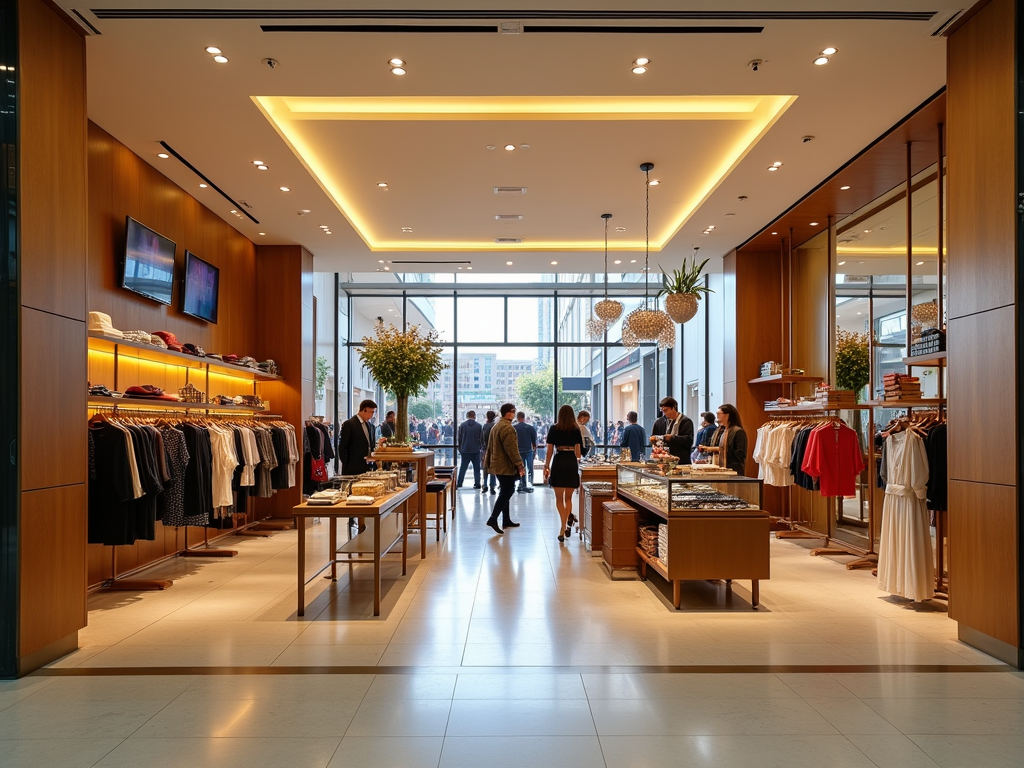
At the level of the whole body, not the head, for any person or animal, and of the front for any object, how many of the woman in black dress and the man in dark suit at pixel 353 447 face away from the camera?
1

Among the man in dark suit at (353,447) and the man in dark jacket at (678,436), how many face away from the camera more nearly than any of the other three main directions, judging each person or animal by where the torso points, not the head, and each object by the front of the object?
0

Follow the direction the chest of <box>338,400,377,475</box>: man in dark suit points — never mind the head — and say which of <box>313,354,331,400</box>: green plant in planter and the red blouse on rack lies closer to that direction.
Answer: the red blouse on rack

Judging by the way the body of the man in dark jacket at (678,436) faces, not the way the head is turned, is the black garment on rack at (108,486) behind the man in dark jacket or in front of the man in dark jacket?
in front

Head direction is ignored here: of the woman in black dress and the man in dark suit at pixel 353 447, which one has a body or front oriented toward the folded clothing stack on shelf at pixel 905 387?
the man in dark suit

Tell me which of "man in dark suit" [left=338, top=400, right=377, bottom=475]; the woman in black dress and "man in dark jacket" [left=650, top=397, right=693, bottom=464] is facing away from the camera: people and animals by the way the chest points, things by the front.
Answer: the woman in black dress

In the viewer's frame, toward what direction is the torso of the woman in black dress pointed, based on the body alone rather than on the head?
away from the camera

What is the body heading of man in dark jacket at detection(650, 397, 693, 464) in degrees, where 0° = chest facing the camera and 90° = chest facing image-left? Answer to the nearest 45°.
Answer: approximately 45°

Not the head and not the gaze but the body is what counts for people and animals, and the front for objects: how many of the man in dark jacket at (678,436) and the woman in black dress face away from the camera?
1

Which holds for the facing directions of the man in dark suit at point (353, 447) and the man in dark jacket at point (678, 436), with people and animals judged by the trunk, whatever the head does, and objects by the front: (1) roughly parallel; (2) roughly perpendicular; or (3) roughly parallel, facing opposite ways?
roughly perpendicular

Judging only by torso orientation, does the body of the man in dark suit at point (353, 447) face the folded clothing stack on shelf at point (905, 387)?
yes

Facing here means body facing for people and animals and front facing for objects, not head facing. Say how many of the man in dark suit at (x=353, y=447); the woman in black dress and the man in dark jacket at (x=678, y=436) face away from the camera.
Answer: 1

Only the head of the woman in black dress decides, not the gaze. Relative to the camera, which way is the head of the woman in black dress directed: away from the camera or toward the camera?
away from the camera
